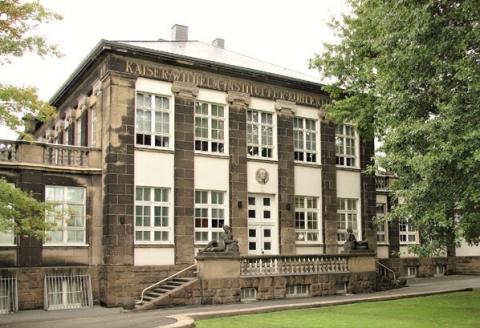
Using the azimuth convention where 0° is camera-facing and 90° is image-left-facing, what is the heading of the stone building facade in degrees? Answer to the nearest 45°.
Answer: approximately 315°

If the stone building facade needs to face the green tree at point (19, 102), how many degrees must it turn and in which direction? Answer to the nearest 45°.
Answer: approximately 45° to its right

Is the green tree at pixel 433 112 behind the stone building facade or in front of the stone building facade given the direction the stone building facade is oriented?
in front
